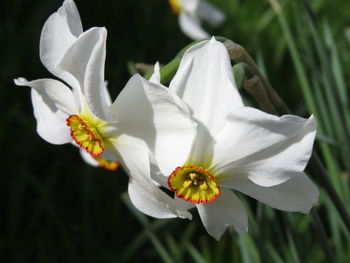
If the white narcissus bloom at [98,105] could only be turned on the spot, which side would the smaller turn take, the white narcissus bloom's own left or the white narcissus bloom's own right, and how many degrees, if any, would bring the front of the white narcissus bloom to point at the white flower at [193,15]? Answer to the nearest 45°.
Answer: approximately 135° to the white narcissus bloom's own right

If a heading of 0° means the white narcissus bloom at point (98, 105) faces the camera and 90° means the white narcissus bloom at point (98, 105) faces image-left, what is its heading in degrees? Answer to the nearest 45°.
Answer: approximately 45°
